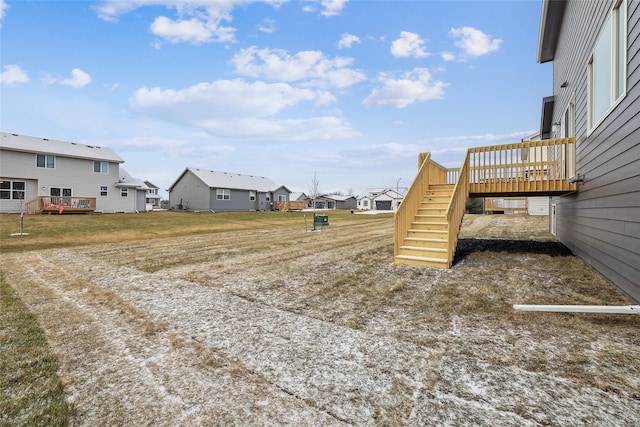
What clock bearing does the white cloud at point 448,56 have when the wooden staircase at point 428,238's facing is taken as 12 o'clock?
The white cloud is roughly at 6 o'clock from the wooden staircase.

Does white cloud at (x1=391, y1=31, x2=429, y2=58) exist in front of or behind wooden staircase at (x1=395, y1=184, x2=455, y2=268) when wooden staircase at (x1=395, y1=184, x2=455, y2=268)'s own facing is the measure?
behind

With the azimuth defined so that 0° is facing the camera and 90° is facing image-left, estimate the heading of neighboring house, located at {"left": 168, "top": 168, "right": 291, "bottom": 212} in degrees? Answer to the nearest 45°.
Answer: approximately 135°

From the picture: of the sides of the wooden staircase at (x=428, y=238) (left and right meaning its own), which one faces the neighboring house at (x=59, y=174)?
right

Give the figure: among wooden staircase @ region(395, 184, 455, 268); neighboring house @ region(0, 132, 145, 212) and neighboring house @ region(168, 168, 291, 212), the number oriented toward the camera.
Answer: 1

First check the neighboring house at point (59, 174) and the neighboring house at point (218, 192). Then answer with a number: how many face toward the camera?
0

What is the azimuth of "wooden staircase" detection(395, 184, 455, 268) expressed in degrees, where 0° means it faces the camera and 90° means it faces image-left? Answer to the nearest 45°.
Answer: approximately 0°

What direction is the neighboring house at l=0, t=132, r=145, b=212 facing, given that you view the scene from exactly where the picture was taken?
facing away from the viewer and to the left of the viewer

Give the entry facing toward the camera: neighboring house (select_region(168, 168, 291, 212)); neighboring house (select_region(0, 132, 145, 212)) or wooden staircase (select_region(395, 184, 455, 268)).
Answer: the wooden staircase

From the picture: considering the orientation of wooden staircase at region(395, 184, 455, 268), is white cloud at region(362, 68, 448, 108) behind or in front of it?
behind
